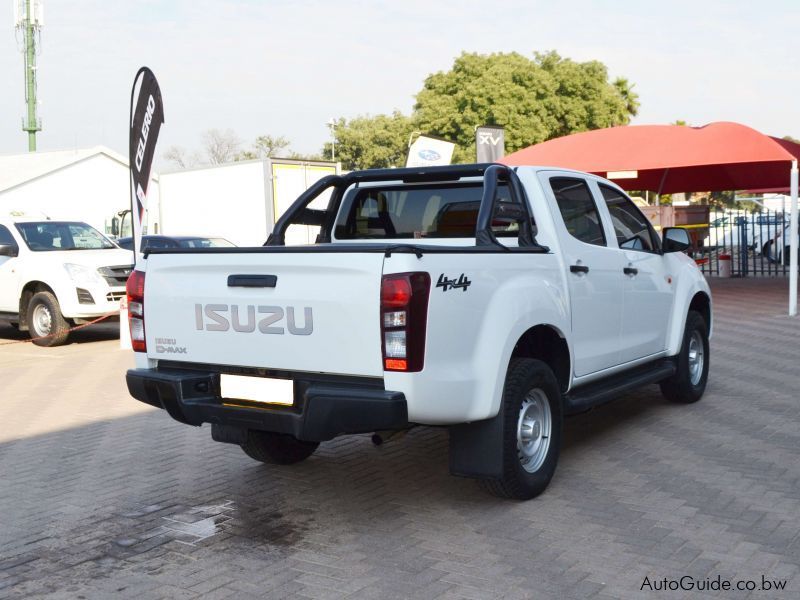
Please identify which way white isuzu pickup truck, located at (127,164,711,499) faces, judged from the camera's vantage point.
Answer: facing away from the viewer and to the right of the viewer

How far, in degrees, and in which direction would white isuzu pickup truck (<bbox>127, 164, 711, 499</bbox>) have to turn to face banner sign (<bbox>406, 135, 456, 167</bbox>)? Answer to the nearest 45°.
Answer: approximately 45° to its left

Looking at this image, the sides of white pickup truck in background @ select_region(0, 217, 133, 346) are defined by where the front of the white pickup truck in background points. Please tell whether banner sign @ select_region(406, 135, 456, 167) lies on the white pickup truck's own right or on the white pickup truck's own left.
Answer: on the white pickup truck's own left

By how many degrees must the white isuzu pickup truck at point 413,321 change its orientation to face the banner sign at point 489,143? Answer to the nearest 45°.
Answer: approximately 45° to its left

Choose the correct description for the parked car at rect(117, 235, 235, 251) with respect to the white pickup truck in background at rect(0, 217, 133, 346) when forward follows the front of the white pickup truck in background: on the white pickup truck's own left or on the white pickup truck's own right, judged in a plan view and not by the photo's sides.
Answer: on the white pickup truck's own left

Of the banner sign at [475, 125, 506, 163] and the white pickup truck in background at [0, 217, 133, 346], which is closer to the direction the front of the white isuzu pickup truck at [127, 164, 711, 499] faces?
the banner sign

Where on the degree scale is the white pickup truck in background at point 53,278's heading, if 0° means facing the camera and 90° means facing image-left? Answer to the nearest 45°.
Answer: approximately 315°

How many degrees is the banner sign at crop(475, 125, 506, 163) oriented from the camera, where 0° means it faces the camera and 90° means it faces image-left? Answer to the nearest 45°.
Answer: approximately 0°
